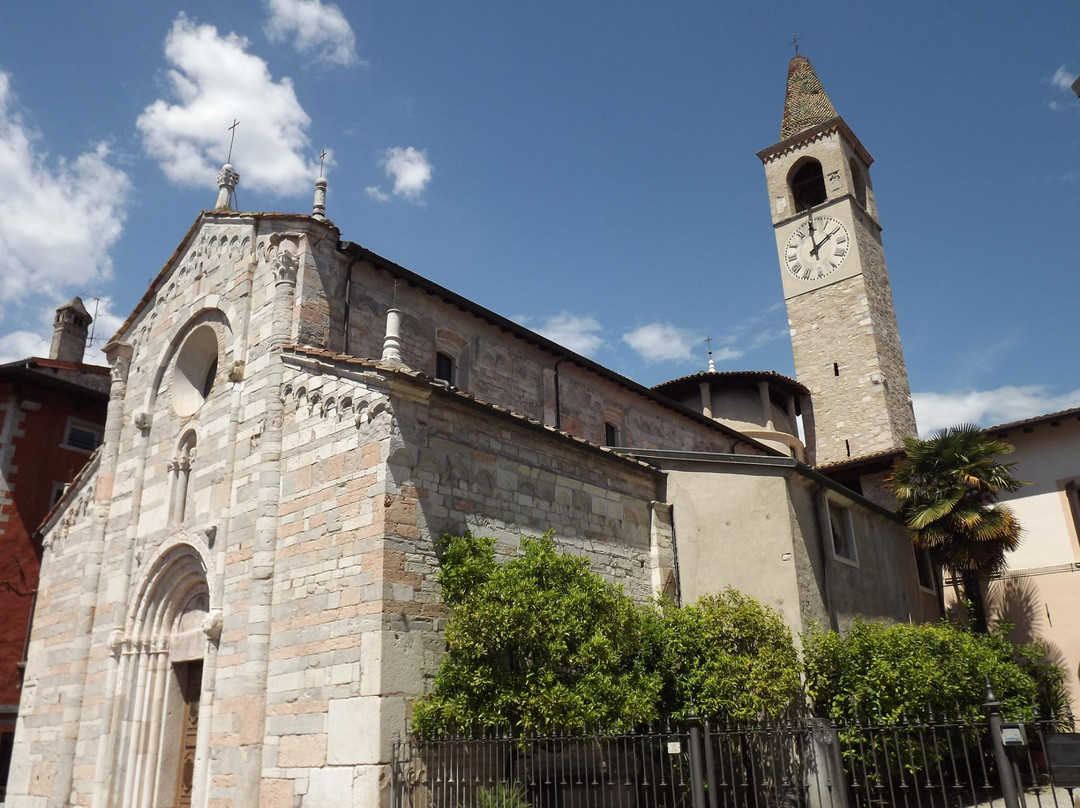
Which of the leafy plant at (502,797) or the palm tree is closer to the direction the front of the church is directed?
the leafy plant

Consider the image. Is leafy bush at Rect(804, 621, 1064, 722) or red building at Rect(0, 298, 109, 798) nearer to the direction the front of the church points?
the red building

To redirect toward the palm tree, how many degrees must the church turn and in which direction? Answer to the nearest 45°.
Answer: approximately 135° to its left

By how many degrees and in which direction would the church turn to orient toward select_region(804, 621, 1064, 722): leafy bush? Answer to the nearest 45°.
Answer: approximately 135° to its left

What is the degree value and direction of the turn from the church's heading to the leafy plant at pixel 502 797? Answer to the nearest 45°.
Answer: approximately 90° to its left

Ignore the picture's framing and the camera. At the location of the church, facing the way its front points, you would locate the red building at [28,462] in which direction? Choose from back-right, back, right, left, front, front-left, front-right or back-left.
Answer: right

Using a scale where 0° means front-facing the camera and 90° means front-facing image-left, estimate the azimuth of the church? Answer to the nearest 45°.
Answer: approximately 45°
